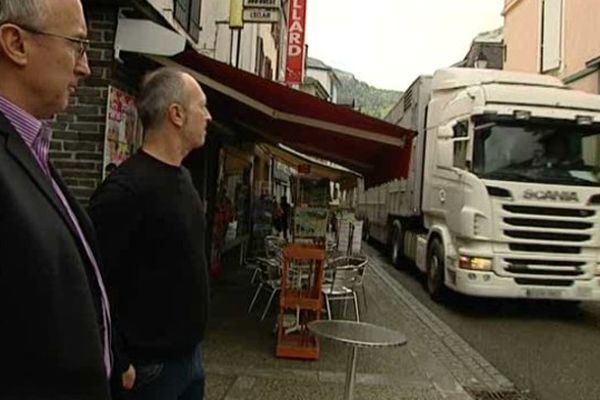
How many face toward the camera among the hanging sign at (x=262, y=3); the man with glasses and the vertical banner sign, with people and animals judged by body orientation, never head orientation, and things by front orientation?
2

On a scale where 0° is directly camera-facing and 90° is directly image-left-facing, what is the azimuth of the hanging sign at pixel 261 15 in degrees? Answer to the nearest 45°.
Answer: approximately 0°

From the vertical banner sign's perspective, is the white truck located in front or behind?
in front

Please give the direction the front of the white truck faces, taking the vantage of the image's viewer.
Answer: facing the viewer and to the right of the viewer

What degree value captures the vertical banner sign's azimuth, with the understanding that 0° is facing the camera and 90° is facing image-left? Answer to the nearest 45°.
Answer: approximately 0°

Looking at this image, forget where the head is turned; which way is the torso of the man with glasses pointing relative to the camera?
to the viewer's right

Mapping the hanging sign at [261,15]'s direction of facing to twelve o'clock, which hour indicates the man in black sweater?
The man in black sweater is roughly at 12 o'clock from the hanging sign.

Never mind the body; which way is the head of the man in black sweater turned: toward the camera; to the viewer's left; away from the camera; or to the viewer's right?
to the viewer's right

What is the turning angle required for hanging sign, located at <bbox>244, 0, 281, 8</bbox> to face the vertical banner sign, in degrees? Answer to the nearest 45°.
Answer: approximately 180°

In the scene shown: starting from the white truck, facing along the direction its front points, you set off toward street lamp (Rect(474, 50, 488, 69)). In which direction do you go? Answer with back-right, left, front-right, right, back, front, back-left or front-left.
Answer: back-left

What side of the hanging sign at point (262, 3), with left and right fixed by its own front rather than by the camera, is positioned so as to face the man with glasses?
front

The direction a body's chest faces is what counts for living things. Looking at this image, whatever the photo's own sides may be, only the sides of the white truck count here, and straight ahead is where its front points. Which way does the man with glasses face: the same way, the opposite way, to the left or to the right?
to the left
